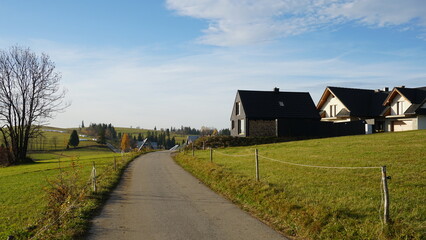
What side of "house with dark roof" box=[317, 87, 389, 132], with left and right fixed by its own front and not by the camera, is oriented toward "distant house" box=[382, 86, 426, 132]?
left

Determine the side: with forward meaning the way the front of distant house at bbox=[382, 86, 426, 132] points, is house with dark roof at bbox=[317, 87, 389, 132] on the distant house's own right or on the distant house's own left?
on the distant house's own right

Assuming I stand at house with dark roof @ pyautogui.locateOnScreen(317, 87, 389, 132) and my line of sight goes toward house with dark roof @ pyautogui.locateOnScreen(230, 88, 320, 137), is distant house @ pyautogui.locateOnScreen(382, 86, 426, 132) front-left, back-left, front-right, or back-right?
back-left

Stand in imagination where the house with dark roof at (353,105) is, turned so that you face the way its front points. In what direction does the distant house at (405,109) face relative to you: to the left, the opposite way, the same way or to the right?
the same way

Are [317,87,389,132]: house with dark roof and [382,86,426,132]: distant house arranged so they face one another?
no

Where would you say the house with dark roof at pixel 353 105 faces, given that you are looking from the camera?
facing the viewer and to the left of the viewer

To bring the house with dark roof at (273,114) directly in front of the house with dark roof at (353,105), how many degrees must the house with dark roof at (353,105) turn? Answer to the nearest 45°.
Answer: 0° — it already faces it

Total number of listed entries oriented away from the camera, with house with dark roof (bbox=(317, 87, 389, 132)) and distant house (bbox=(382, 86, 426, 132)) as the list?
0

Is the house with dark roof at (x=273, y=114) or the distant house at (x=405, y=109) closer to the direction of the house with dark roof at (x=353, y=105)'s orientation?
the house with dark roof
